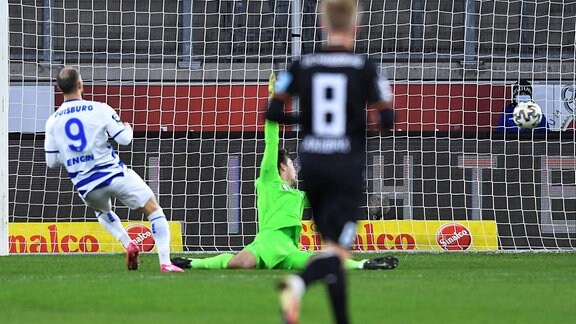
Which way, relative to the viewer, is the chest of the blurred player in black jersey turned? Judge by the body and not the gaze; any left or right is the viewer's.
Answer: facing away from the viewer

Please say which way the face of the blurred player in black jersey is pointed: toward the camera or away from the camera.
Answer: away from the camera

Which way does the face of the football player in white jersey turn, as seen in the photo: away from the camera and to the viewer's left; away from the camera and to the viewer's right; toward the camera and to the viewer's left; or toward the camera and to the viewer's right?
away from the camera and to the viewer's right

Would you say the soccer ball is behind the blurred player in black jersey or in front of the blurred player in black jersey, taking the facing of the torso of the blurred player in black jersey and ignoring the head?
in front

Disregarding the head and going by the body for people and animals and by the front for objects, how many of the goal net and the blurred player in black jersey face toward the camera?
1

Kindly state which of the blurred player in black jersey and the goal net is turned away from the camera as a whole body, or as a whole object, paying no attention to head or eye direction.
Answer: the blurred player in black jersey

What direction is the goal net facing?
toward the camera

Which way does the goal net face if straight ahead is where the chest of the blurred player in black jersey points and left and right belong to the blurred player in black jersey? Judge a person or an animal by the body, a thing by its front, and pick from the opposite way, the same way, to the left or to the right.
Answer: the opposite way

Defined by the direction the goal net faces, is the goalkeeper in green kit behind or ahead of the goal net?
ahead

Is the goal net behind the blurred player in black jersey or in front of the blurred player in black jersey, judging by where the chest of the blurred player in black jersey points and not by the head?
in front
